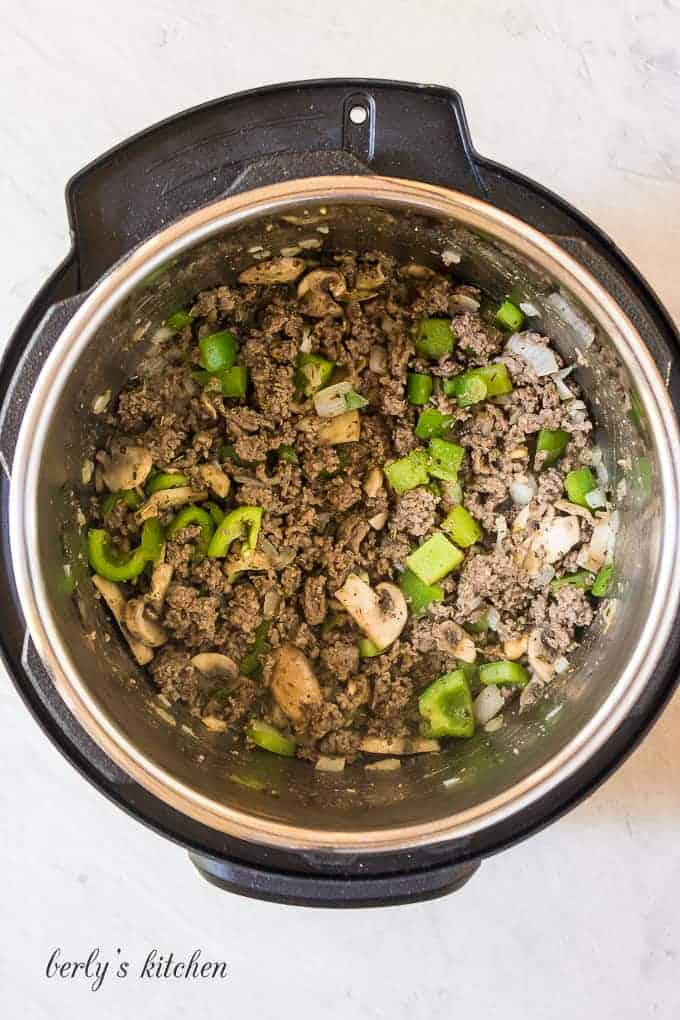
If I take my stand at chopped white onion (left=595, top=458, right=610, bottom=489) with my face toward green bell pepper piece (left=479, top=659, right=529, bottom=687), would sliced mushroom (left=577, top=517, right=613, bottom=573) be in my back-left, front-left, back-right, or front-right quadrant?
front-left
